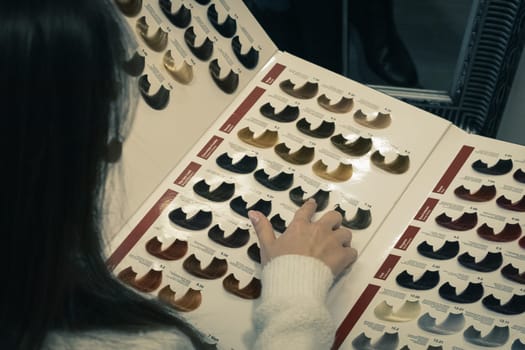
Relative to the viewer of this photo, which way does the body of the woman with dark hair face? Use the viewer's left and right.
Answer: facing away from the viewer and to the right of the viewer

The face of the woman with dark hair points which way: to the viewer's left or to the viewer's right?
to the viewer's right
